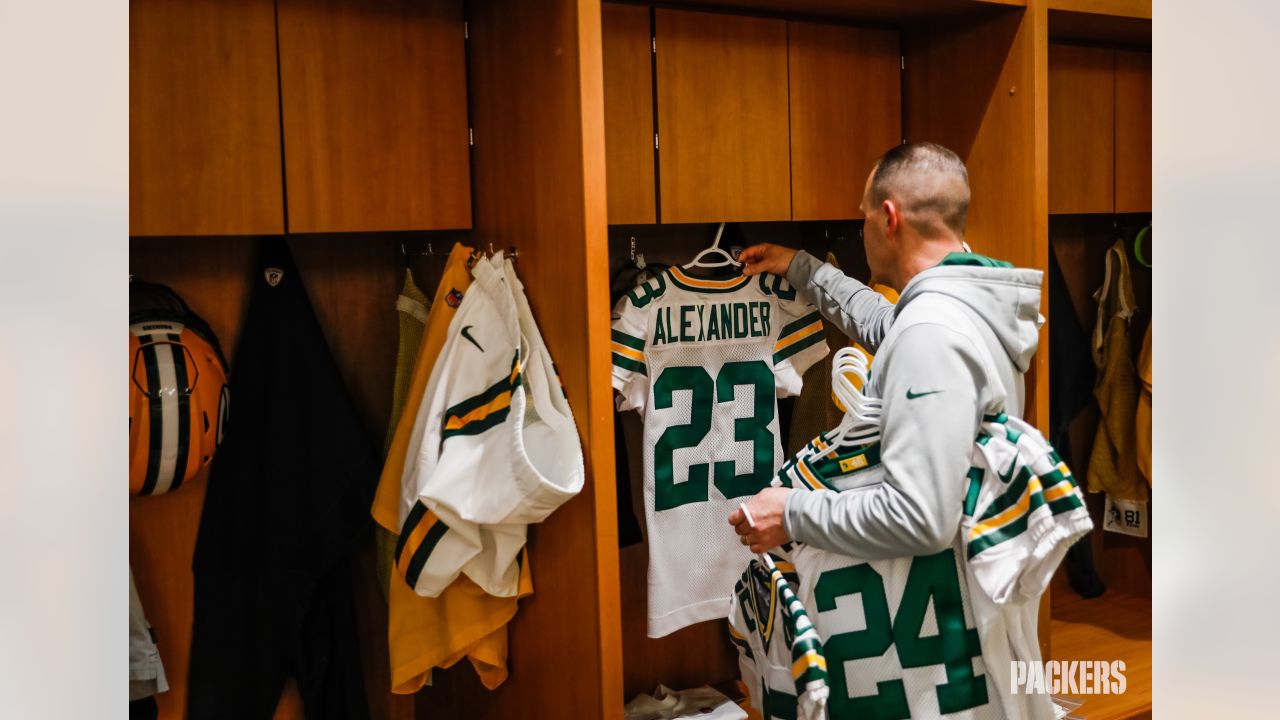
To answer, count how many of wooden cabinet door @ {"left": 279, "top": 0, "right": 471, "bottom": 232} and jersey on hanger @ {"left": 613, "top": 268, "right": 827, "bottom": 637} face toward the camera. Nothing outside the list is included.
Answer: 1

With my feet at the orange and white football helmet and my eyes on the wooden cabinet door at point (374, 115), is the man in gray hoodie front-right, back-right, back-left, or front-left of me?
front-right

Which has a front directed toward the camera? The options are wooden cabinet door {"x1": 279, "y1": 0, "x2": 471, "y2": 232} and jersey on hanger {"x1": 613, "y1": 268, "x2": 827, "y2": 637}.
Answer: the wooden cabinet door

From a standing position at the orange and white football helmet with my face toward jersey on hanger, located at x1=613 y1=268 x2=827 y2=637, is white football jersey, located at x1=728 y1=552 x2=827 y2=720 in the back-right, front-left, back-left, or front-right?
front-right

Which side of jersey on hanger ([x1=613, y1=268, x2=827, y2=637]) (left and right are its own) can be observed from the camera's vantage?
back

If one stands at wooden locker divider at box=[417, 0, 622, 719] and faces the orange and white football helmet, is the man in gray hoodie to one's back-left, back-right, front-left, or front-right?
back-left

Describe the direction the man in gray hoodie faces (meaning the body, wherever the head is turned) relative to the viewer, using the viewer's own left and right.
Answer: facing away from the viewer and to the left of the viewer

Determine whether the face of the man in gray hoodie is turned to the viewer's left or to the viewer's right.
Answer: to the viewer's left

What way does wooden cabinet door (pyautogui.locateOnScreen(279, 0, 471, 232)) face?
toward the camera
